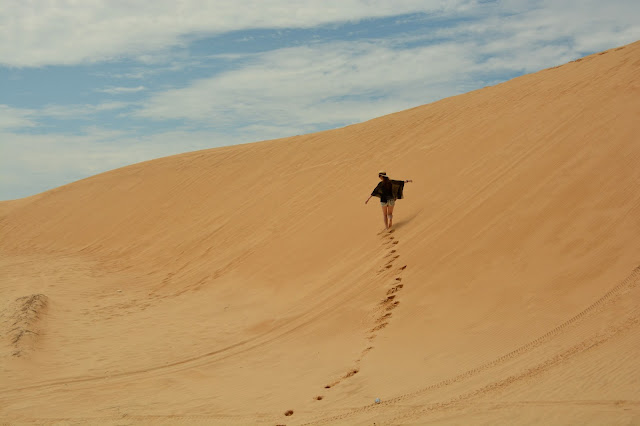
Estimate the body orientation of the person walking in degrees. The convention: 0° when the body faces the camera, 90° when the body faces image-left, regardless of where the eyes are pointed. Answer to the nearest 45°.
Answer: approximately 180°
